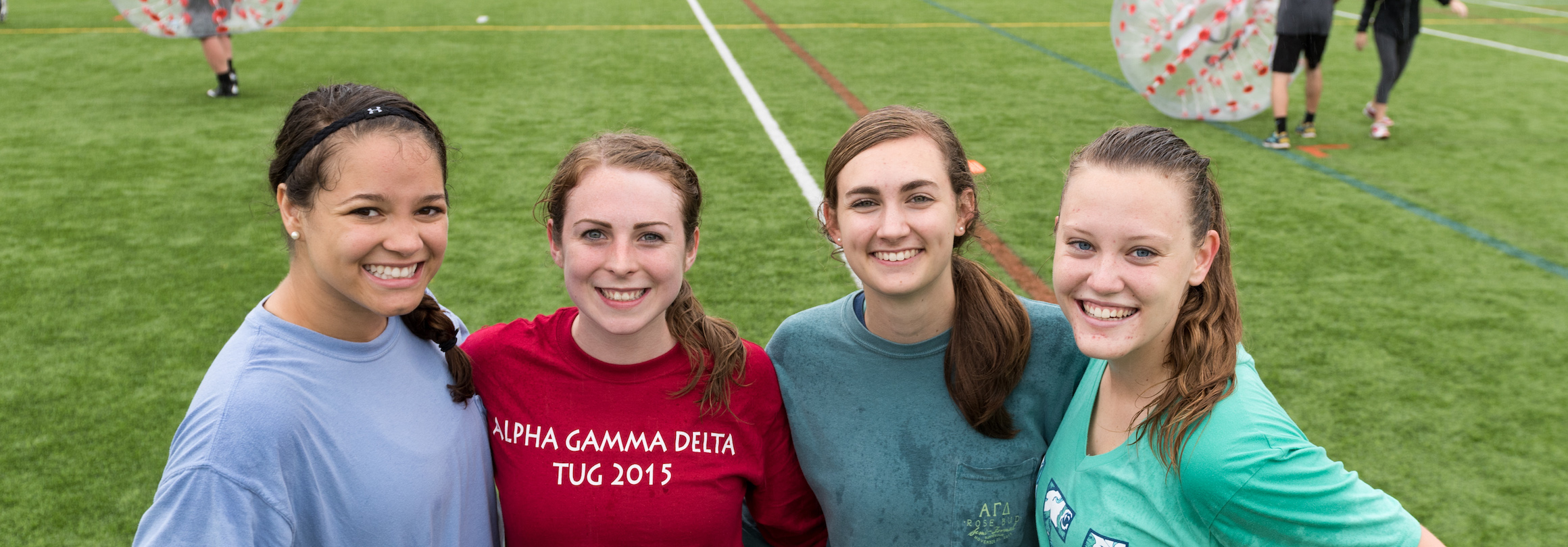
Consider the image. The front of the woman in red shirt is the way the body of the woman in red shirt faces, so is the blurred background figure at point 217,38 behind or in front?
behind

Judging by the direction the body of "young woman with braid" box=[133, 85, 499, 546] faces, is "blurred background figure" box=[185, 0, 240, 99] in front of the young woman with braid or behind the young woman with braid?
behind

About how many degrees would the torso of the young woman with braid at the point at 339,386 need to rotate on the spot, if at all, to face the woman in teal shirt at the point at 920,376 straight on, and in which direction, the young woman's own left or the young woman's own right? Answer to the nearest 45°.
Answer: approximately 45° to the young woman's own left

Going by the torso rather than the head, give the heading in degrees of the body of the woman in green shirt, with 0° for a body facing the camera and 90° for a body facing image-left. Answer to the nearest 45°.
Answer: approximately 45°

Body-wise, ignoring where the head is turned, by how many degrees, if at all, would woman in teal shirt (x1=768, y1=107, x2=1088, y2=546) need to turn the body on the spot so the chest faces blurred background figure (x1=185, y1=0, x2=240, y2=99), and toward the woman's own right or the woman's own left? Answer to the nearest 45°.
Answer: approximately 135° to the woman's own right

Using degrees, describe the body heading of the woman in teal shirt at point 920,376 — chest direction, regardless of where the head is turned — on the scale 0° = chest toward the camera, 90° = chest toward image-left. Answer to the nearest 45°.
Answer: approximately 0°
